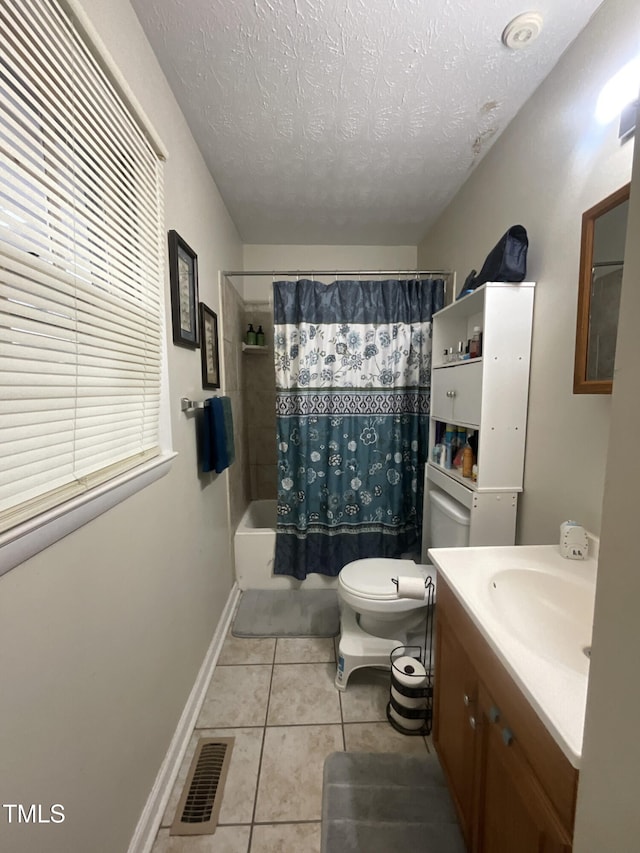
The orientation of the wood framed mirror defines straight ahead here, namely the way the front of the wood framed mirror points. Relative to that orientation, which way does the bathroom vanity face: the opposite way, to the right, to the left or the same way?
the same way

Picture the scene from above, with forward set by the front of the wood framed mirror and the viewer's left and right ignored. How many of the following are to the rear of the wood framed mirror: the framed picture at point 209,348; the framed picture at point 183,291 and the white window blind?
0

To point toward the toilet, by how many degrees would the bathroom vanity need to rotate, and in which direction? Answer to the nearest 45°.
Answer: approximately 90° to its right

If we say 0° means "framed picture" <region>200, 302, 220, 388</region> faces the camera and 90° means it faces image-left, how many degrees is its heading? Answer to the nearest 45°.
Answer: approximately 315°
